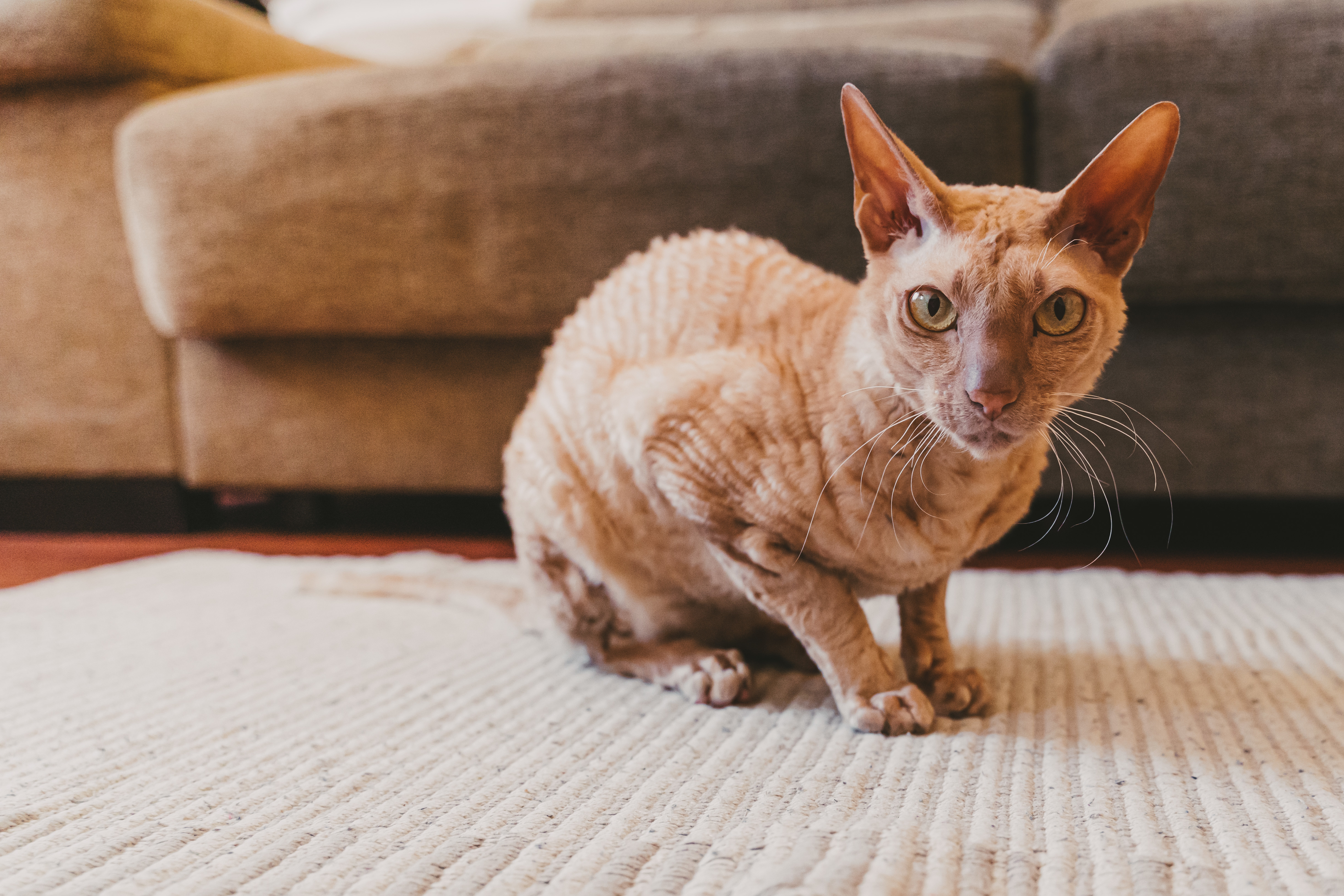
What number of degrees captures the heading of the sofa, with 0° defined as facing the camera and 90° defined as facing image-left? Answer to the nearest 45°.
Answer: approximately 0°

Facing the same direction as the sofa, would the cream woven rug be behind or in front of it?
in front
